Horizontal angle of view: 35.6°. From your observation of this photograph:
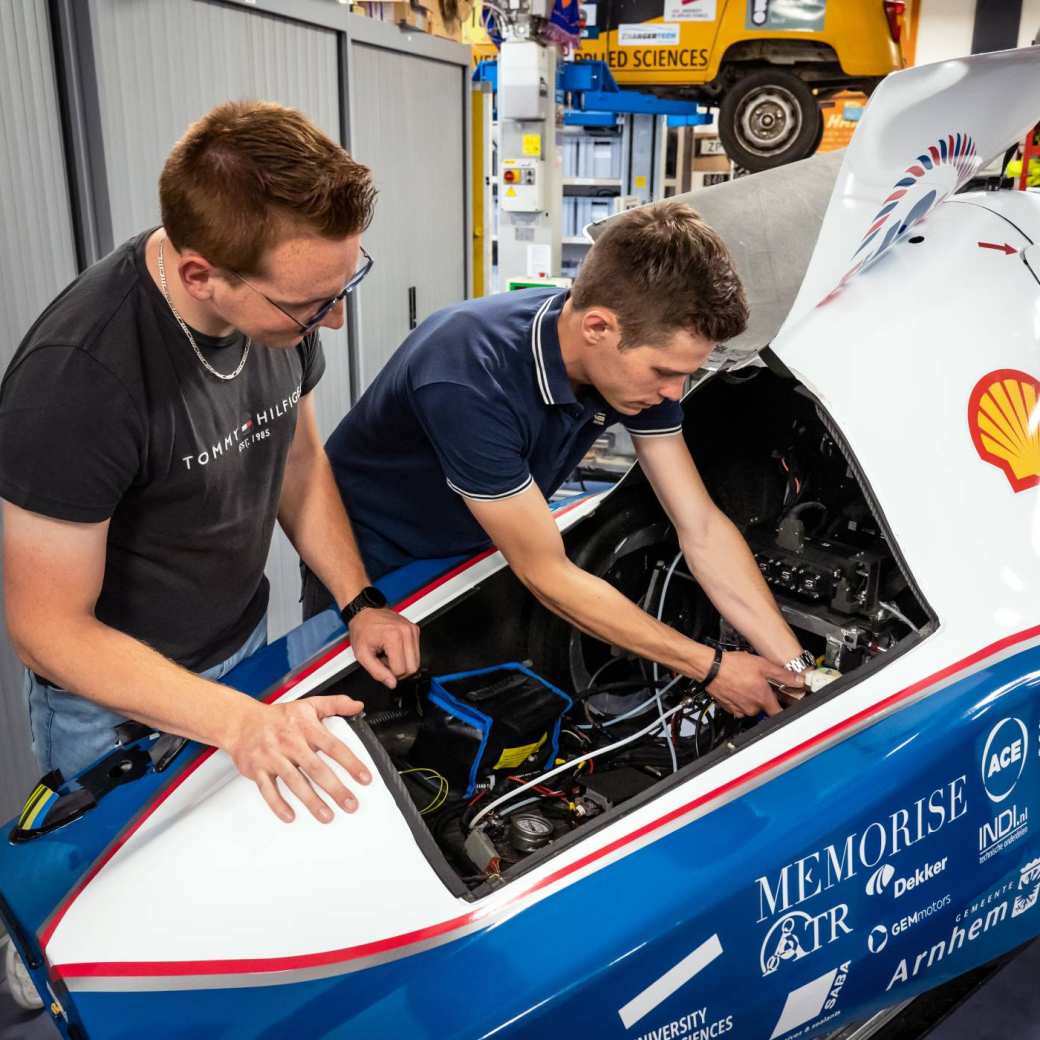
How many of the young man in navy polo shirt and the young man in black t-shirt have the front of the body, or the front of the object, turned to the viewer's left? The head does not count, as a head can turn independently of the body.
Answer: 0

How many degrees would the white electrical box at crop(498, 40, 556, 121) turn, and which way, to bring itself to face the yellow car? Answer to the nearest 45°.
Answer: approximately 135° to its left

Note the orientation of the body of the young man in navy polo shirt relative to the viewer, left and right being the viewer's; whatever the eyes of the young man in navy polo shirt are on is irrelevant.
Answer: facing the viewer and to the right of the viewer

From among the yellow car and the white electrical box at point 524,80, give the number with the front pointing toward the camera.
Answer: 1

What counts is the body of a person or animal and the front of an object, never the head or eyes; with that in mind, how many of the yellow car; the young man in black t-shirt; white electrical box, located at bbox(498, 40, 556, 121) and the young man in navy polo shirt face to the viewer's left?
1

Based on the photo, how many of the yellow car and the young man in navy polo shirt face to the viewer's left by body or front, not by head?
1

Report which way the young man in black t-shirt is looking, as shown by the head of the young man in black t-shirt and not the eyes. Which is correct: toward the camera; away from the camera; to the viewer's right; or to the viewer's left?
to the viewer's right

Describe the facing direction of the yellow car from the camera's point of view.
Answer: facing to the left of the viewer

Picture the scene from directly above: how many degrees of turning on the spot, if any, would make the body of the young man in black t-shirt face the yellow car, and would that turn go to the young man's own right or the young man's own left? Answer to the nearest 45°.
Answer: approximately 90° to the young man's own left

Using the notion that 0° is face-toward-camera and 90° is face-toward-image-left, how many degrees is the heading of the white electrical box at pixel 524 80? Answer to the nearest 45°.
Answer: approximately 0°

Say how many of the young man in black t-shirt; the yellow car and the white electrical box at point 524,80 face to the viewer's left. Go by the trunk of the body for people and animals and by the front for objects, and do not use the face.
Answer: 1
